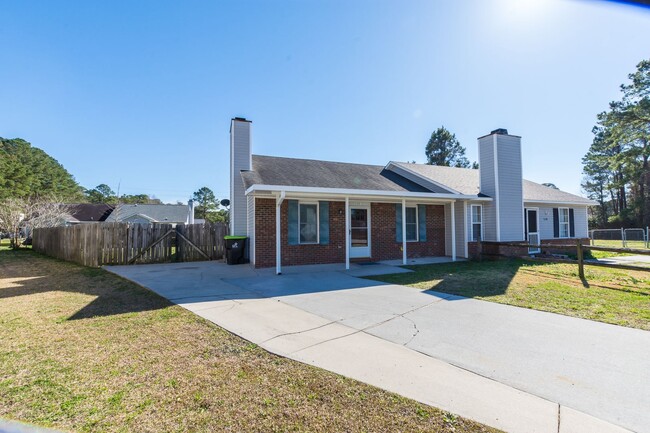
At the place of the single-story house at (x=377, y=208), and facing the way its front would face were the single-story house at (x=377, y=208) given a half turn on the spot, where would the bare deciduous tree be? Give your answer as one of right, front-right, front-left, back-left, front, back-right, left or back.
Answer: front-left

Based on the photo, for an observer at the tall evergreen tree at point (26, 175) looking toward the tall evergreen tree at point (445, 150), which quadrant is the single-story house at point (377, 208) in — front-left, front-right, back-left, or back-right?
front-right

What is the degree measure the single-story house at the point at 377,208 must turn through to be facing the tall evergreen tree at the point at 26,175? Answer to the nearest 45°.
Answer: approximately 135° to its right

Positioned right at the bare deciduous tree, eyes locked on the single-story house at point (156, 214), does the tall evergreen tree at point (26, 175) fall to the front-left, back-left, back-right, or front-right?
front-left

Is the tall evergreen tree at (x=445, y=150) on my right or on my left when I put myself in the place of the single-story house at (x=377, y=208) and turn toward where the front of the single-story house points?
on my left

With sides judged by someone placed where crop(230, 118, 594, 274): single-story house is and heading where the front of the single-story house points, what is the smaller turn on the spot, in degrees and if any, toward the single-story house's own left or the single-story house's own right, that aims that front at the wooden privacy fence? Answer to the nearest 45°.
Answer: approximately 135° to the single-story house's own right

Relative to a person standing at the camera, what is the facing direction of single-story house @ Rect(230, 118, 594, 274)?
facing the viewer and to the right of the viewer

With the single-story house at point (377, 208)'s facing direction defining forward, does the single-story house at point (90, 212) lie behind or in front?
behind

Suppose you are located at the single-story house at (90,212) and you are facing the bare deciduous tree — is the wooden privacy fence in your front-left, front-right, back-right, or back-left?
front-left

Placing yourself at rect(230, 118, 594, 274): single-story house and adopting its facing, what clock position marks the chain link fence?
The chain link fence is roughly at 9 o'clock from the single-story house.
